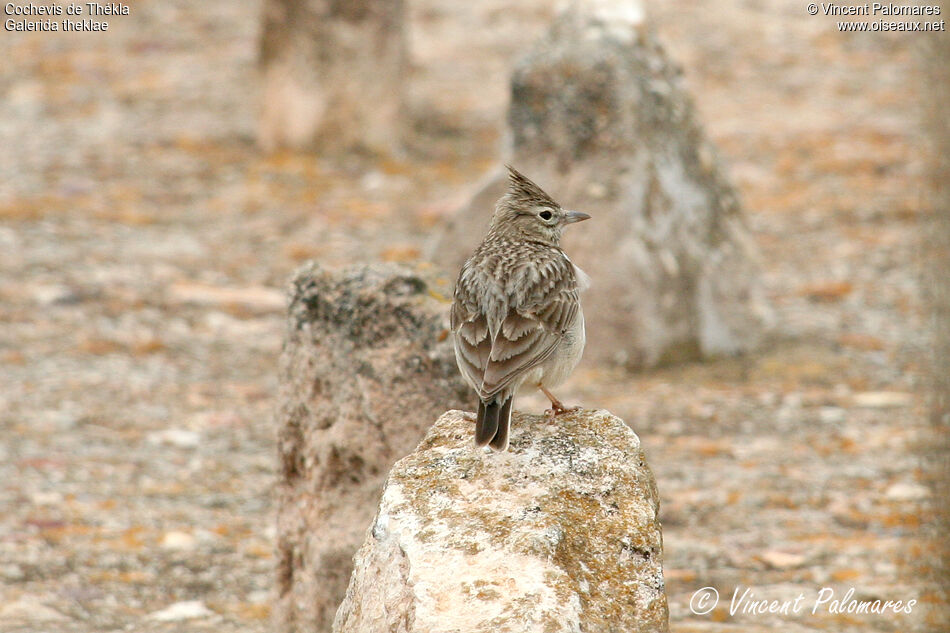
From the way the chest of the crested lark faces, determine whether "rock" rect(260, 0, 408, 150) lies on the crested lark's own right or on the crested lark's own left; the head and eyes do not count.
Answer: on the crested lark's own left

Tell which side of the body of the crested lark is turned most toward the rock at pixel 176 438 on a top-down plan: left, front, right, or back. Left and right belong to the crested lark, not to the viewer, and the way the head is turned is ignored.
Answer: left

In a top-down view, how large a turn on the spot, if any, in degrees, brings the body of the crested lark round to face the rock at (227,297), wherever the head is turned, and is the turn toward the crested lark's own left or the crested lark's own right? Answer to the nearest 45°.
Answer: approximately 90° to the crested lark's own left

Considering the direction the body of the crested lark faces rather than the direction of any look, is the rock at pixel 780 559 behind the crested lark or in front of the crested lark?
in front

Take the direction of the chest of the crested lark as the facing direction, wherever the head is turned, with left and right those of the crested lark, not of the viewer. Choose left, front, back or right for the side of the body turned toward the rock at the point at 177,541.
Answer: left

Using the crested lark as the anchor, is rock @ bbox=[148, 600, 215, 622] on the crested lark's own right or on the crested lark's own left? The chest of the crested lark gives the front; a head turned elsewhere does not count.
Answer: on the crested lark's own left

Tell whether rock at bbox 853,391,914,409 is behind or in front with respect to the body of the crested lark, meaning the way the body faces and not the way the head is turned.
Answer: in front

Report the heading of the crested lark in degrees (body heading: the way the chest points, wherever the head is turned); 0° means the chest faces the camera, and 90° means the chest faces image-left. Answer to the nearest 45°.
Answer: approximately 225°

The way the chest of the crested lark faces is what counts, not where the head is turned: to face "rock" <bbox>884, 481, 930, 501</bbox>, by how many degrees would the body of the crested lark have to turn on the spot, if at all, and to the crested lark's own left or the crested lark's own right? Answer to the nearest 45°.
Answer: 0° — it already faces it

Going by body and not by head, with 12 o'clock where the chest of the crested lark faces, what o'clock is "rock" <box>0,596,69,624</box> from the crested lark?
The rock is roughly at 8 o'clock from the crested lark.
